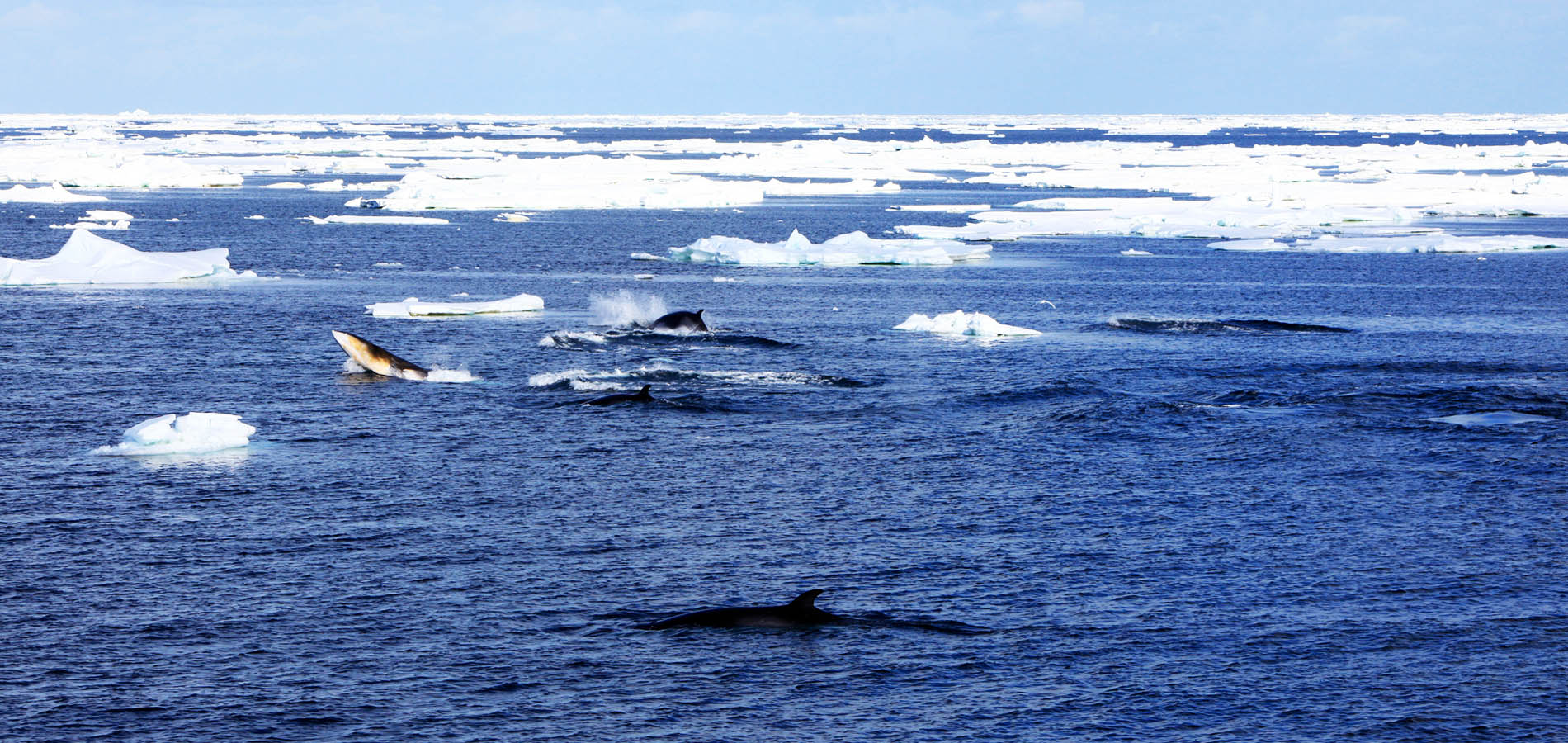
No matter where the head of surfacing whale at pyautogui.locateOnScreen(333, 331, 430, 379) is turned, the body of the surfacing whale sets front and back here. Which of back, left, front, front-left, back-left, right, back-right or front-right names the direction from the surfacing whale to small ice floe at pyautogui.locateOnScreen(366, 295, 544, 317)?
right

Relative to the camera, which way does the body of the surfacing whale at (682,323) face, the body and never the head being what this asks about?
to the viewer's left

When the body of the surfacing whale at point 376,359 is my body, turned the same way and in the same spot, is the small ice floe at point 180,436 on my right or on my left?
on my left

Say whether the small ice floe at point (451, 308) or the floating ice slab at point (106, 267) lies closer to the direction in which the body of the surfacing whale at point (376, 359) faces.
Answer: the floating ice slab

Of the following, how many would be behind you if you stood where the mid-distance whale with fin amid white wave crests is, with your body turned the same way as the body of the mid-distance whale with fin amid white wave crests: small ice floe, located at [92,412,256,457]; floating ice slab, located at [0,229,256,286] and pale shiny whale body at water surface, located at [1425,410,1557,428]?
1

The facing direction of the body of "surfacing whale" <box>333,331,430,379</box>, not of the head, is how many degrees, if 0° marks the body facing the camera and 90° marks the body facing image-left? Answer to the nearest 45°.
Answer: approximately 90°

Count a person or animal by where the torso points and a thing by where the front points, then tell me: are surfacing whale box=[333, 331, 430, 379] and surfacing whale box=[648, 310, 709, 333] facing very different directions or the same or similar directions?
same or similar directions

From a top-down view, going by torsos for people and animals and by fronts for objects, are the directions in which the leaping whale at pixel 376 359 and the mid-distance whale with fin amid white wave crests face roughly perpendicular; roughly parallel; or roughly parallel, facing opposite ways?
roughly parallel

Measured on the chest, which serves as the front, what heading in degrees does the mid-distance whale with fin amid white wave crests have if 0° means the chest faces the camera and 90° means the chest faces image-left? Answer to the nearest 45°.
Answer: approximately 90°

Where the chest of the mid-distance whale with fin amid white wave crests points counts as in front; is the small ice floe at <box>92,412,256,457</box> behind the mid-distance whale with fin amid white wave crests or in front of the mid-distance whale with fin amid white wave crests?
in front
